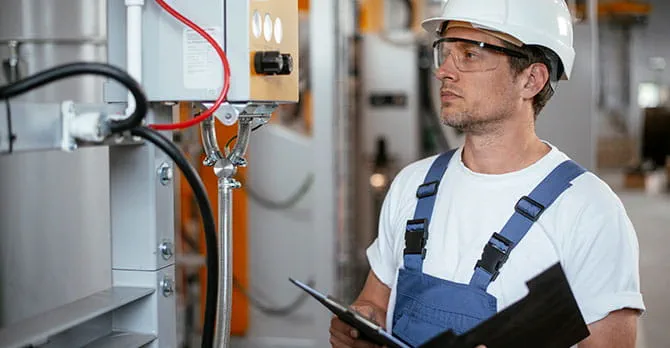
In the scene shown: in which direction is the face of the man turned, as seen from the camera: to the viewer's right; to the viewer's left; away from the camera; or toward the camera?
to the viewer's left

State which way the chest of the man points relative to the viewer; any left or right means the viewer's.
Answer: facing the viewer and to the left of the viewer

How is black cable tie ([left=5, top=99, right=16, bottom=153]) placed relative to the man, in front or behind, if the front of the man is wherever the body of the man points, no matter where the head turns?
in front

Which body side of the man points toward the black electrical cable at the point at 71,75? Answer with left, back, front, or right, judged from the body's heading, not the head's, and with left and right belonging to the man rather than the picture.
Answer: front
